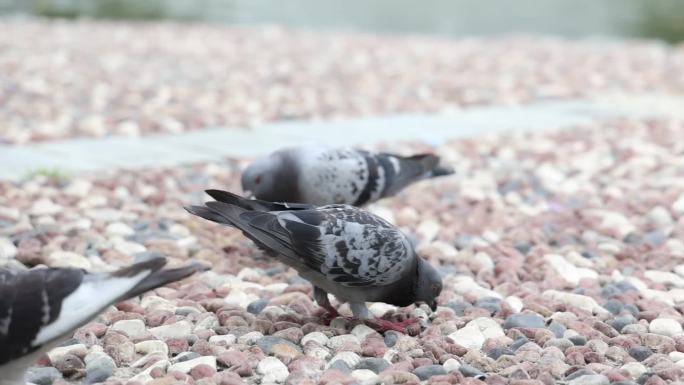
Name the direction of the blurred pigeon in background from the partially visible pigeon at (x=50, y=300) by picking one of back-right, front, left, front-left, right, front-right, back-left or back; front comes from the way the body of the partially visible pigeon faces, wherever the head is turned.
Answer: back-right

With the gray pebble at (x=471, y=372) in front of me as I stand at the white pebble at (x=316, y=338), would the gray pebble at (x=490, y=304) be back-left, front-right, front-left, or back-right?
front-left

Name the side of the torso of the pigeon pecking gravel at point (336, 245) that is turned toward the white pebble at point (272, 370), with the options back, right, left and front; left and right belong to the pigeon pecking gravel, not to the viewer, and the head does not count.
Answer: right

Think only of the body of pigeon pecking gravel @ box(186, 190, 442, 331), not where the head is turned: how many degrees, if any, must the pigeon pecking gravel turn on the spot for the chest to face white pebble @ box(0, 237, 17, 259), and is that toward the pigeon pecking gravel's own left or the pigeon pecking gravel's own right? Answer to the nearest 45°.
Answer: approximately 135° to the pigeon pecking gravel's own left

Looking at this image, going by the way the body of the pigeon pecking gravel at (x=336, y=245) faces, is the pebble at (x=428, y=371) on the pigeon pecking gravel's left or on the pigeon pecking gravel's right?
on the pigeon pecking gravel's right

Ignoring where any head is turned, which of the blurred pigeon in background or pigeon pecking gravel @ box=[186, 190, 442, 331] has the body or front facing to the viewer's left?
the blurred pigeon in background

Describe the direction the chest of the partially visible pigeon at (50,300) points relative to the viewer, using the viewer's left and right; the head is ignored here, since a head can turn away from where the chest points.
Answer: facing to the left of the viewer

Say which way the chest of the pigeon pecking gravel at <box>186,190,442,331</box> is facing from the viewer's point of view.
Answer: to the viewer's right

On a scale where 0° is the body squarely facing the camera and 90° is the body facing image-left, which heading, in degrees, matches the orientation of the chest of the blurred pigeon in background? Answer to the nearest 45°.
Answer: approximately 90°

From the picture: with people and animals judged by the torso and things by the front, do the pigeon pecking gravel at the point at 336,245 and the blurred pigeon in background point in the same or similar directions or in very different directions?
very different directions

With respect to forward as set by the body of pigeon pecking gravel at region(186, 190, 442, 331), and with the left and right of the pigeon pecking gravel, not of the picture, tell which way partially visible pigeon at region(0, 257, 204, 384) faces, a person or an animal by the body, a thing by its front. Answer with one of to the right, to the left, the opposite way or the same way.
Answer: the opposite way

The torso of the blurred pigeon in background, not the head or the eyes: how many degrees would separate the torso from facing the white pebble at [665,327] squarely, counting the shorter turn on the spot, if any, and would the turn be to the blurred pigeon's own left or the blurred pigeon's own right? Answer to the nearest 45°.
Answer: approximately 135° to the blurred pigeon's own left

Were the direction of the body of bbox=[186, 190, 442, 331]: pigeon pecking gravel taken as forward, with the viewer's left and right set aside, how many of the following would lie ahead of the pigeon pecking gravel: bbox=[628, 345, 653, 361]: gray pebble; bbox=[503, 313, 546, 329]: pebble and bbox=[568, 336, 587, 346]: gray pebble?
3

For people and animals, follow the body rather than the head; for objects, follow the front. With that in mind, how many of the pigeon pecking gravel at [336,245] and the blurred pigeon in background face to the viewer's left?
1

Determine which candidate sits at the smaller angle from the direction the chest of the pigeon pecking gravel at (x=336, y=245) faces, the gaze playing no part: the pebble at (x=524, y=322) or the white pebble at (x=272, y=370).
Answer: the pebble

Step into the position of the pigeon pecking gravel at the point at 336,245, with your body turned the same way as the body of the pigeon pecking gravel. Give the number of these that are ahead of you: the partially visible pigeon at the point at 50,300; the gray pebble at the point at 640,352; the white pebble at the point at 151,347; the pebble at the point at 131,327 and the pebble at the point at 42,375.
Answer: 1

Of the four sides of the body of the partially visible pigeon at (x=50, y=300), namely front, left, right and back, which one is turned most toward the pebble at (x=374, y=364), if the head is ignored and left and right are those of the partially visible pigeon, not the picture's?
back
